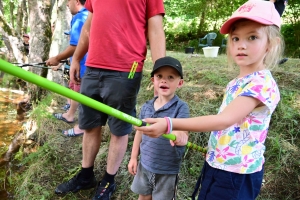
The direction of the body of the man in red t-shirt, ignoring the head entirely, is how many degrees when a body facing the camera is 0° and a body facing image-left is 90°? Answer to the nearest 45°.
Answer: approximately 45°

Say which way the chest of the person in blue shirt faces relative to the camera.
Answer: to the viewer's left

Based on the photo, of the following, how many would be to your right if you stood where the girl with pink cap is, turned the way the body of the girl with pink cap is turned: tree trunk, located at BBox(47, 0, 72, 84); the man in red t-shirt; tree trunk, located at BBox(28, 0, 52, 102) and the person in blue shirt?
4

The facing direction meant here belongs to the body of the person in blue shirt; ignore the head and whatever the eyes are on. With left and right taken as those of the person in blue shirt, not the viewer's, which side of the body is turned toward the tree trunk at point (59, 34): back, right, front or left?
right

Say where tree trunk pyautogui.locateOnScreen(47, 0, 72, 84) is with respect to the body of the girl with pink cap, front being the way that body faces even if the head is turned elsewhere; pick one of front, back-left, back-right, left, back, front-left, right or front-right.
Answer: right

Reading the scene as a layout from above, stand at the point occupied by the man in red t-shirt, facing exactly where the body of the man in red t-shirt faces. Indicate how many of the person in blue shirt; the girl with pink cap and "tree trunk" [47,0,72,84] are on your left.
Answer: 1

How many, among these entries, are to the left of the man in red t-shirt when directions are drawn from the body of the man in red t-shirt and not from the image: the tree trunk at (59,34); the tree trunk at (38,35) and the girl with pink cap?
1

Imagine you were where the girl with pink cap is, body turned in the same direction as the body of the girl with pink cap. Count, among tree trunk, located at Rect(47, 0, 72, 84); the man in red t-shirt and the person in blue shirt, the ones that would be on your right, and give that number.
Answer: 3

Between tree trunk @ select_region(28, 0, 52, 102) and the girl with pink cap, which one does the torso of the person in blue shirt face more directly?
the tree trunk

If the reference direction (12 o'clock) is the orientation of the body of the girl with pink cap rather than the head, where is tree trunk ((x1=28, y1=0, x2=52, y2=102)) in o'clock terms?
The tree trunk is roughly at 3 o'clock from the girl with pink cap.
